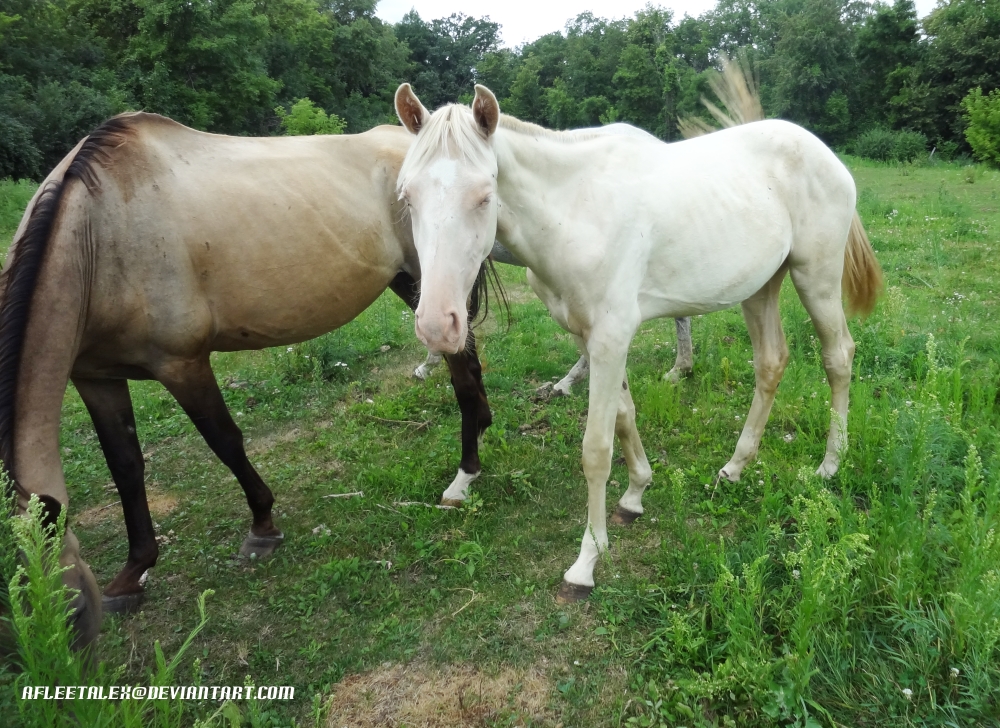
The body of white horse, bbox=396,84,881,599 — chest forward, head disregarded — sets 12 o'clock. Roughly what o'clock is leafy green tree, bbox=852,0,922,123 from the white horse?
The leafy green tree is roughly at 5 o'clock from the white horse.

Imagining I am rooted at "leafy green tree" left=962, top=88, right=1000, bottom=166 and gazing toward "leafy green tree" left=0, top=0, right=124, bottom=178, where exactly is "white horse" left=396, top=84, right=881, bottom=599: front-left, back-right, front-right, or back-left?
front-left

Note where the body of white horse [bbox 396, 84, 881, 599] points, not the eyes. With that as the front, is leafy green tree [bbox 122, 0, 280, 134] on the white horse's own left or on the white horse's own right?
on the white horse's own right

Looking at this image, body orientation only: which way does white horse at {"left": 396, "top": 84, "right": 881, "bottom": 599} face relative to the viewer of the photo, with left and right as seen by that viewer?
facing the viewer and to the left of the viewer

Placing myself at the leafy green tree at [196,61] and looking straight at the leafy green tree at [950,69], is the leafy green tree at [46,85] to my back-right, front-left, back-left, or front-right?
back-right

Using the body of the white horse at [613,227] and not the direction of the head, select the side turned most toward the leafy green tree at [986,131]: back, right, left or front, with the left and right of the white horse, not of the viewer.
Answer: back

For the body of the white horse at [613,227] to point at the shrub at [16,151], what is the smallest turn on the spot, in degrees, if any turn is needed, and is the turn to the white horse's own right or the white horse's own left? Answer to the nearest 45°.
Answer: approximately 90° to the white horse's own right

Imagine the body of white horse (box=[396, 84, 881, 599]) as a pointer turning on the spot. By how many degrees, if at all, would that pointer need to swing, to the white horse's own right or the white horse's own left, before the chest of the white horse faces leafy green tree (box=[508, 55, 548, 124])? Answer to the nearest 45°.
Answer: approximately 135° to the white horse's own right

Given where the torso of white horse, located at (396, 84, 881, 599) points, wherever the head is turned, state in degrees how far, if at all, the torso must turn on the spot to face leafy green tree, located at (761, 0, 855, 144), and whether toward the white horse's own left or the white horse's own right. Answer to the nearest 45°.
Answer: approximately 135° to the white horse's own right
